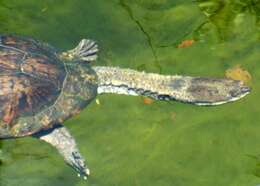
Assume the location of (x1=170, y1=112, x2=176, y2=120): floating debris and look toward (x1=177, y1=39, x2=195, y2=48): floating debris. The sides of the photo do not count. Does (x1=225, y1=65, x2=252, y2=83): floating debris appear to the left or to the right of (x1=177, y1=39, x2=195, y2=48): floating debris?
right

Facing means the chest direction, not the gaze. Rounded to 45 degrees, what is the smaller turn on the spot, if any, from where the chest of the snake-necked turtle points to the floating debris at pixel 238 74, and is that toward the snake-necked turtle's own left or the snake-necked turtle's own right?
0° — it already faces it

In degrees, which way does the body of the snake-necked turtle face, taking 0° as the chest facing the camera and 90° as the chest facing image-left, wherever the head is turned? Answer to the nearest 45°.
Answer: approximately 270°

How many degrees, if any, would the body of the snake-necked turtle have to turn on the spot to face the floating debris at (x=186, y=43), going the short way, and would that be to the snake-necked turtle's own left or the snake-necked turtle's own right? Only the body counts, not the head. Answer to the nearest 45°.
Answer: approximately 45° to the snake-necked turtle's own left

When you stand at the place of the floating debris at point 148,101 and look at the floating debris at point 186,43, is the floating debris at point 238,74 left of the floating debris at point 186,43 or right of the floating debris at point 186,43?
right
